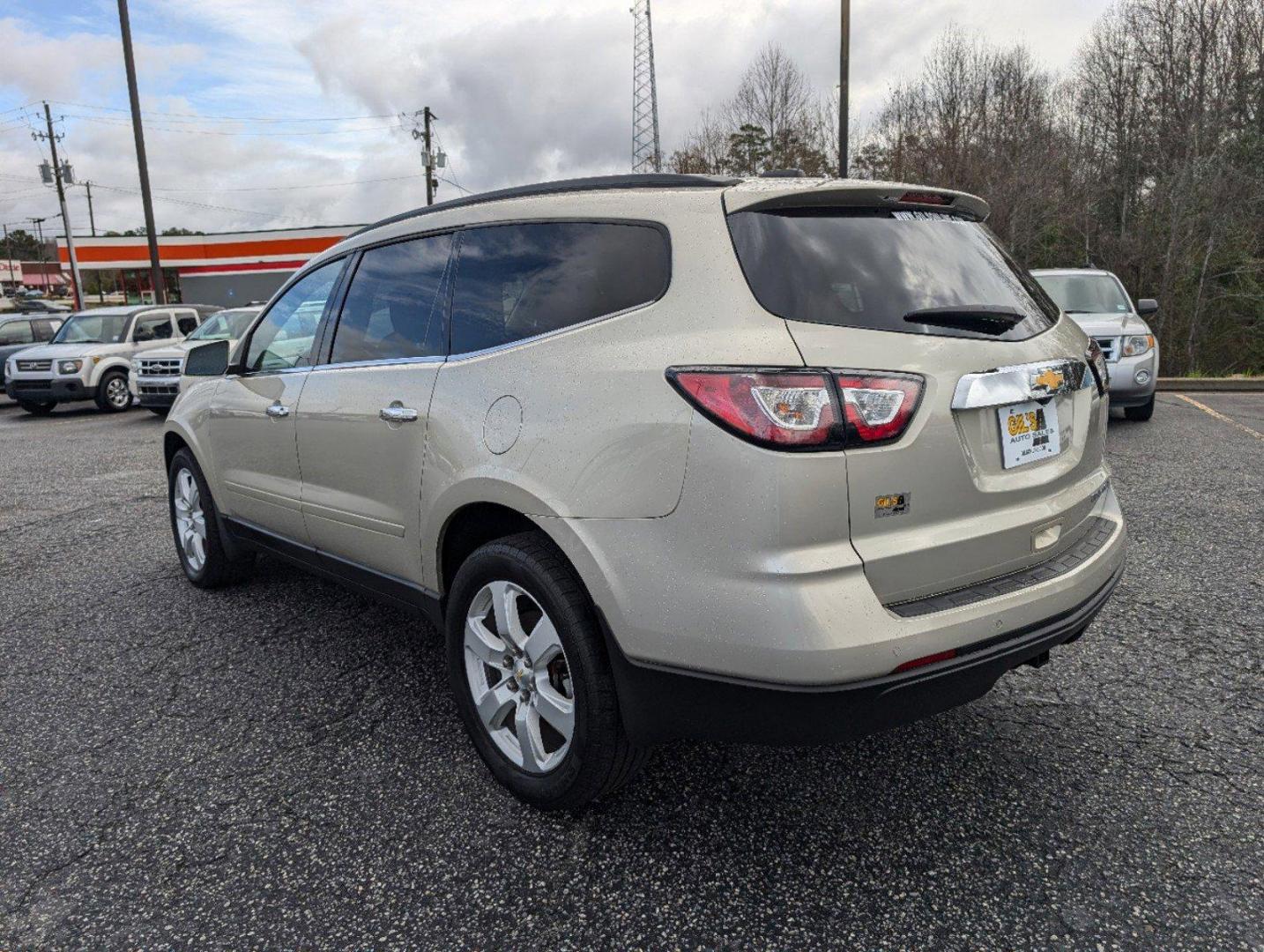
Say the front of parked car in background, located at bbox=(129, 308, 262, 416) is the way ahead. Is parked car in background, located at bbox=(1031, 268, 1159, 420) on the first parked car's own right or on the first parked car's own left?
on the first parked car's own left

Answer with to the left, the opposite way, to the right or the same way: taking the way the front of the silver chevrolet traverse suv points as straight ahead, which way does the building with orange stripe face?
the opposite way

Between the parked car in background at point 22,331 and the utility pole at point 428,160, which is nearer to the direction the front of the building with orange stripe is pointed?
the parked car in background

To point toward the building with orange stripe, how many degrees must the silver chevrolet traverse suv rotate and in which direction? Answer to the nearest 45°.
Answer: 0° — it already faces it

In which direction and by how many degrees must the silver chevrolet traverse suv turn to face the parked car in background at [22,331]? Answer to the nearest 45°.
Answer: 0° — it already faces it

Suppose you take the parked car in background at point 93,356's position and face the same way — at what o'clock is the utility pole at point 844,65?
The utility pole is roughly at 8 o'clock from the parked car in background.

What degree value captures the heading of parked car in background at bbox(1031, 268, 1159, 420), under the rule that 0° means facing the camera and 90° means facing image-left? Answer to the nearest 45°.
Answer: approximately 0°

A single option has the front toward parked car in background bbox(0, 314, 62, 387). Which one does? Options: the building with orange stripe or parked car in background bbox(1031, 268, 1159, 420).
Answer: the building with orange stripe

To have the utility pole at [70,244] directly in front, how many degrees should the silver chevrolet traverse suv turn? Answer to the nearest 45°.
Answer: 0° — it already faces it

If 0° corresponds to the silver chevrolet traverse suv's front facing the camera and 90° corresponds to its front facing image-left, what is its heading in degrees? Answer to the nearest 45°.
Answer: approximately 135°

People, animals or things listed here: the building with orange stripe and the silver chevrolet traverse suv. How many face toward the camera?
1

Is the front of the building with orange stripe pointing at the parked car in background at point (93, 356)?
yes

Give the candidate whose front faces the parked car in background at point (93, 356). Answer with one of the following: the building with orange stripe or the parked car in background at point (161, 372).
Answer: the building with orange stripe

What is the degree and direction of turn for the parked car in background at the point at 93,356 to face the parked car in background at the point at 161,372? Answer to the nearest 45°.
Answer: approximately 45° to its left

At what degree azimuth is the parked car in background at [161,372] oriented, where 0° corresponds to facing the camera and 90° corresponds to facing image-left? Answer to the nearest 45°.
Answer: approximately 45°
